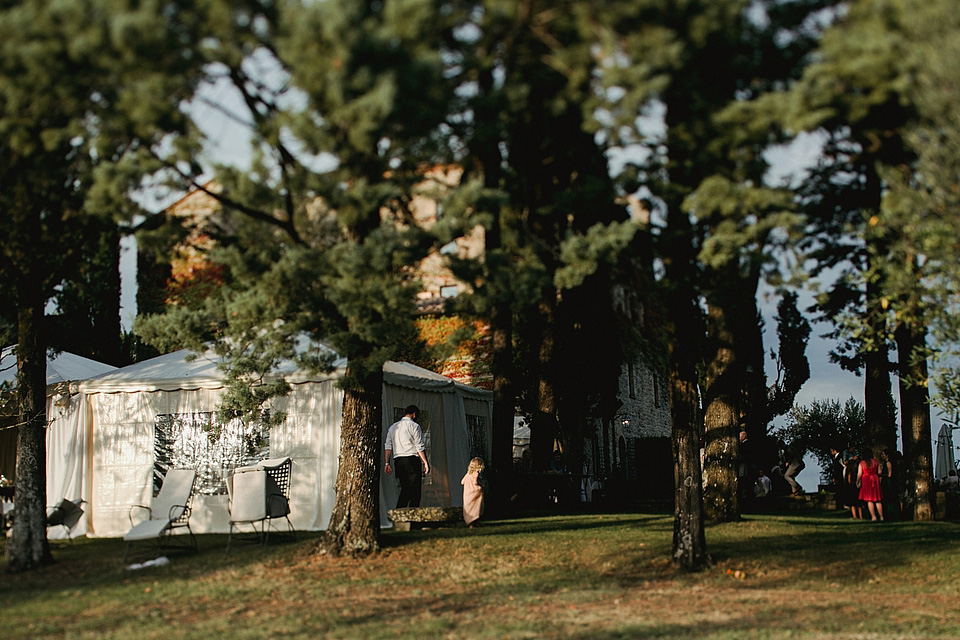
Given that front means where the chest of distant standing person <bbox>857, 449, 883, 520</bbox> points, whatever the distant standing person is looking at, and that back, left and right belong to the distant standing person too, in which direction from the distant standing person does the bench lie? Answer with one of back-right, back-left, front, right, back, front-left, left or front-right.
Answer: back-left

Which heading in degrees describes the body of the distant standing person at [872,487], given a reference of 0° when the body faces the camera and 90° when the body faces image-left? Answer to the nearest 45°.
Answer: approximately 180°

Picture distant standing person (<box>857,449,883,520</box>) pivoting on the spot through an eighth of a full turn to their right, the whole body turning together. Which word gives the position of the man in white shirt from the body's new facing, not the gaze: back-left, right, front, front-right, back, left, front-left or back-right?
back

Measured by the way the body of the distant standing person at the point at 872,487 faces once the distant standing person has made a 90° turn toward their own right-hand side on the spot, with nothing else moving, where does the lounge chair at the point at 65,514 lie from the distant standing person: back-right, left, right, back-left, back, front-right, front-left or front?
back-right
